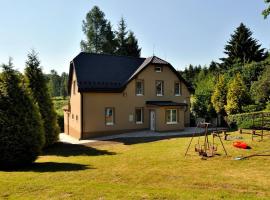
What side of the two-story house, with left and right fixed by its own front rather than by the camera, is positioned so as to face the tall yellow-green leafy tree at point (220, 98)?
left

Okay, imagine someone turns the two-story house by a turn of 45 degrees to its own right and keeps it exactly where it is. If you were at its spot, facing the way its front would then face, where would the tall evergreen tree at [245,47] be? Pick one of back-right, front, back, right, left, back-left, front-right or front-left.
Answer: back

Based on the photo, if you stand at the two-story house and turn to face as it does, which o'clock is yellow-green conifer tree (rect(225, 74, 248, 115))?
The yellow-green conifer tree is roughly at 9 o'clock from the two-story house.

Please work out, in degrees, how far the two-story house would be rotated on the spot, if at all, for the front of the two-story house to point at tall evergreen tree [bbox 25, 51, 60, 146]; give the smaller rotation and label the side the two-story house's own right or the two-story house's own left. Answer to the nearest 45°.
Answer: approximately 45° to the two-story house's own right

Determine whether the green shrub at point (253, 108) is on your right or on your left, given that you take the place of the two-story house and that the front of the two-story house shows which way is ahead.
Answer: on your left

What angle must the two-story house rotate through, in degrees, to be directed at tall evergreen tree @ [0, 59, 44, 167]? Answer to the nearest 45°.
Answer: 0° — it already faces it

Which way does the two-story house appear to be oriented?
toward the camera

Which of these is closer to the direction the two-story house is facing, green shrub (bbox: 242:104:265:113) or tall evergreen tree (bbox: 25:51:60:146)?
the tall evergreen tree
